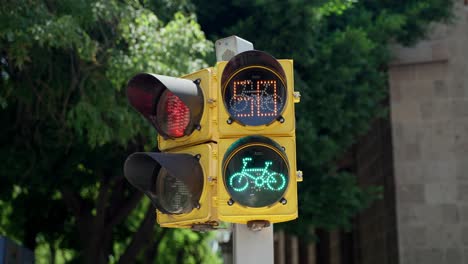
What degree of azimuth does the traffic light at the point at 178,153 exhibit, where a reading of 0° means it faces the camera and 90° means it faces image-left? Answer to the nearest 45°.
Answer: approximately 45°

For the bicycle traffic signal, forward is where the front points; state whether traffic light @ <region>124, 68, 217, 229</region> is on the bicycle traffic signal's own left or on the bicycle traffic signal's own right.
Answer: on the bicycle traffic signal's own right

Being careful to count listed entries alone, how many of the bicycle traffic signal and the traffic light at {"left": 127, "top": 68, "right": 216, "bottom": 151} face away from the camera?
0

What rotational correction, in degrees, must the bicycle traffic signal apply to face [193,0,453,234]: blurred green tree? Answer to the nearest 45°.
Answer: approximately 180°
